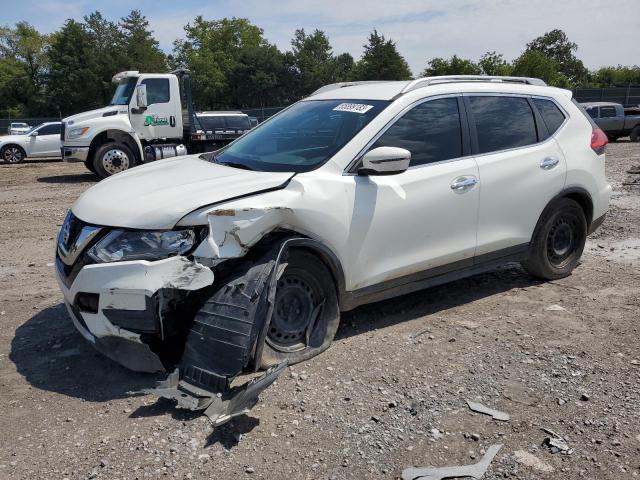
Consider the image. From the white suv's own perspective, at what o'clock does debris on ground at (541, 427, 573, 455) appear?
The debris on ground is roughly at 9 o'clock from the white suv.

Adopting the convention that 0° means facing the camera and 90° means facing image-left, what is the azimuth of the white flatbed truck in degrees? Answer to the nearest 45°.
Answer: approximately 90°

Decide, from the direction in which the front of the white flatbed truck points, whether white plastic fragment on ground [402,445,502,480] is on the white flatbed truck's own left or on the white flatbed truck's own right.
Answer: on the white flatbed truck's own left

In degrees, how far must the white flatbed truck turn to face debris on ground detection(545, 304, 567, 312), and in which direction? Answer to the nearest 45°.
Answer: approximately 90° to its left

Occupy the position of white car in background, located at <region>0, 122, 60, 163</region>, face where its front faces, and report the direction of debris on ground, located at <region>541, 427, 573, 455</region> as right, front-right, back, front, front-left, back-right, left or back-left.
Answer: left

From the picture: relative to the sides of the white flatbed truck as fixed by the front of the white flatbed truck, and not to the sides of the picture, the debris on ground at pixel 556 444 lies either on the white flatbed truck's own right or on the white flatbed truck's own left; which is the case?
on the white flatbed truck's own left

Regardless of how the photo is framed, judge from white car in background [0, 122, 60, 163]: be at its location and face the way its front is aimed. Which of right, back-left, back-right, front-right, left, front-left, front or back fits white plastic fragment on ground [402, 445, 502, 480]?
left

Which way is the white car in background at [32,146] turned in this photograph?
to the viewer's left

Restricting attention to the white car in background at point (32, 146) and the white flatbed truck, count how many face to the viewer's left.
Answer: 2

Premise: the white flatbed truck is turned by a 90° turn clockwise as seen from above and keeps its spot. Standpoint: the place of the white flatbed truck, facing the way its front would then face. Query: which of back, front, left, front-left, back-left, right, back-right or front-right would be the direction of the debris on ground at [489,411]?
back

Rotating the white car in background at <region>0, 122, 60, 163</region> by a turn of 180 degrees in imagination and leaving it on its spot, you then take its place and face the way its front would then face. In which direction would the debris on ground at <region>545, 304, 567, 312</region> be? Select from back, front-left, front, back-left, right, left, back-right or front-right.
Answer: right

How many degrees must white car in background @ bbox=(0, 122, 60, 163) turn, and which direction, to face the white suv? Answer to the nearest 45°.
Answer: approximately 90° to its left
